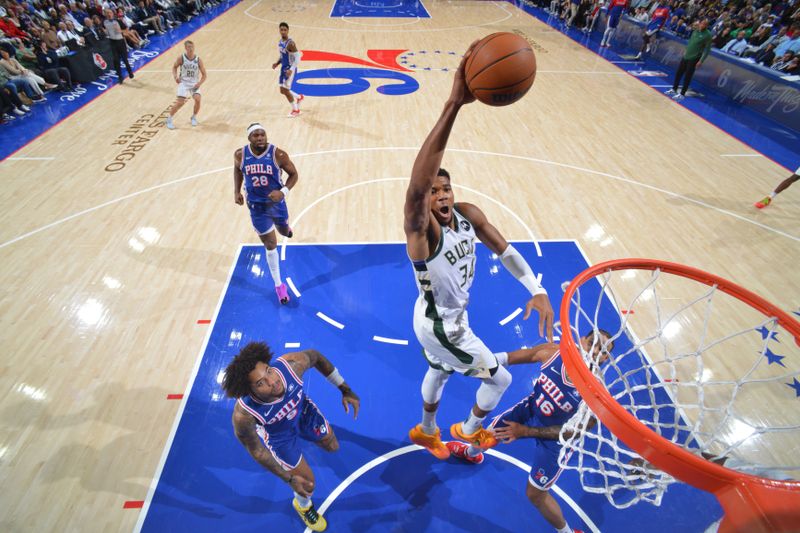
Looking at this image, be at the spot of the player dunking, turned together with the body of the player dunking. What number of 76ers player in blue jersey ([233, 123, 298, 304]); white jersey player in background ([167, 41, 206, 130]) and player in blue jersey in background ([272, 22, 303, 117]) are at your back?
3

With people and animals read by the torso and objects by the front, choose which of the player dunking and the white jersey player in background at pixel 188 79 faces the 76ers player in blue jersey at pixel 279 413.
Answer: the white jersey player in background

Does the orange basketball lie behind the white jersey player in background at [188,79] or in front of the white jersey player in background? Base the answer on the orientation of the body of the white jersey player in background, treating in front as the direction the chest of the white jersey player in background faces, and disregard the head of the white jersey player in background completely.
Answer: in front

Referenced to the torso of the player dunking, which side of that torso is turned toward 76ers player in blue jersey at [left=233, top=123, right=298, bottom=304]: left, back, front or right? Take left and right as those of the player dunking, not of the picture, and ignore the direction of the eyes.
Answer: back

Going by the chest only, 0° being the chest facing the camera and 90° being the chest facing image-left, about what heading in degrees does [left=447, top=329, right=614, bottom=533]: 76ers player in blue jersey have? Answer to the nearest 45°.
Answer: approximately 45°

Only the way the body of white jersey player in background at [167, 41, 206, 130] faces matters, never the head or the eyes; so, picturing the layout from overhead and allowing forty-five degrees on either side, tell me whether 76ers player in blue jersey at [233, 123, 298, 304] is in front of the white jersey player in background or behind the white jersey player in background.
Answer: in front
